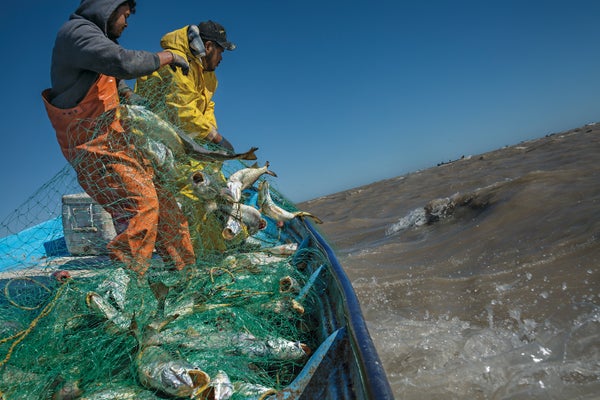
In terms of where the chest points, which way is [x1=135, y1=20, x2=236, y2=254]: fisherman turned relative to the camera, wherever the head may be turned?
to the viewer's right

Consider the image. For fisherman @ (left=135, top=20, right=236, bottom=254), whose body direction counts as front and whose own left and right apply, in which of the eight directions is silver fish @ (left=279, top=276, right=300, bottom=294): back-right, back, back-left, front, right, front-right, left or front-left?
right

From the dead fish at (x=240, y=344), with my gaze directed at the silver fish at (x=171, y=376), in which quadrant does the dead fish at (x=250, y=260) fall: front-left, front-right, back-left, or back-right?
back-right

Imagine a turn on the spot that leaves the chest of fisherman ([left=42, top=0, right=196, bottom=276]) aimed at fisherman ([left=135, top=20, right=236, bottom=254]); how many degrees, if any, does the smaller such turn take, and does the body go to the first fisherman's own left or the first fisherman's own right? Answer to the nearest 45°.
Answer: approximately 45° to the first fisherman's own left

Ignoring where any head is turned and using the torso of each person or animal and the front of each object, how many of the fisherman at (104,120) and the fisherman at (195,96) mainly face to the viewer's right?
2

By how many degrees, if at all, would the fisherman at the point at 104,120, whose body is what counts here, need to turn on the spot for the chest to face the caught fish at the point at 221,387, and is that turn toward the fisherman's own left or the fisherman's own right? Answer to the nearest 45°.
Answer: approximately 90° to the fisherman's own right

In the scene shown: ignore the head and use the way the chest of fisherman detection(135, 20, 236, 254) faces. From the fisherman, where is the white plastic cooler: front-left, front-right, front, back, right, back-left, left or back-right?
back-left

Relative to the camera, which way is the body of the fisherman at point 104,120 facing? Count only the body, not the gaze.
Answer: to the viewer's right

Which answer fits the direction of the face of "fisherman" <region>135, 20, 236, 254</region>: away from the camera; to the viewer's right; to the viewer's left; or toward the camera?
to the viewer's right

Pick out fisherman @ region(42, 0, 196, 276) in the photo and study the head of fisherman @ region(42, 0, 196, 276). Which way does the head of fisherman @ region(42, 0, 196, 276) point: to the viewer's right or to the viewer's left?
to the viewer's right

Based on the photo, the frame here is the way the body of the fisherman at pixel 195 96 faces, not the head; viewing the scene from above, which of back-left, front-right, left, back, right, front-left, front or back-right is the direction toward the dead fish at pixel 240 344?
right
